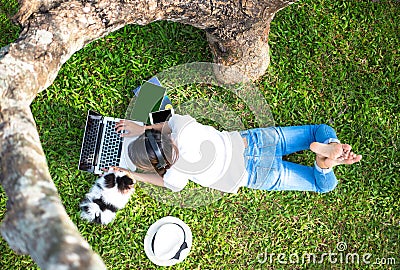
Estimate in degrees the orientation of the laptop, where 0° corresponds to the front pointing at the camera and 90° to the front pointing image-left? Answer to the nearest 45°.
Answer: approximately 270°

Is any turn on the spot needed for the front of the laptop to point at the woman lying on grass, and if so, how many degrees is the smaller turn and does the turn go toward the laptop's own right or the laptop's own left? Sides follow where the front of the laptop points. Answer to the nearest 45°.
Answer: approximately 45° to the laptop's own right
